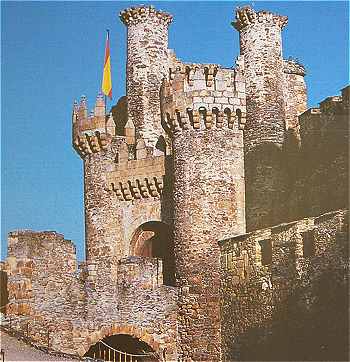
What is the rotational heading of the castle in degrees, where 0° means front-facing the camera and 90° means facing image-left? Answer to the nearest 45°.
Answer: approximately 45°
